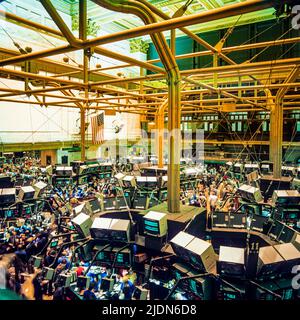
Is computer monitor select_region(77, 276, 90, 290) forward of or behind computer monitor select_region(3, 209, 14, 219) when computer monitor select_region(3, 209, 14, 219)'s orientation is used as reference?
forward

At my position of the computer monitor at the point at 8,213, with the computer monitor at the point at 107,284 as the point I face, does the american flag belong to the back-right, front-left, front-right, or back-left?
back-left

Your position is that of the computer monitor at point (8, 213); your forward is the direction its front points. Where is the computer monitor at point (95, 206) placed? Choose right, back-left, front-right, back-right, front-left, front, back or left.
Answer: front-left

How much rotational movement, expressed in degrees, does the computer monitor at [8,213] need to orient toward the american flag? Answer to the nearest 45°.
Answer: approximately 135° to its left

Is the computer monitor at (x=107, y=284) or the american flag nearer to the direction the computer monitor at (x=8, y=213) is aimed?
the computer monitor

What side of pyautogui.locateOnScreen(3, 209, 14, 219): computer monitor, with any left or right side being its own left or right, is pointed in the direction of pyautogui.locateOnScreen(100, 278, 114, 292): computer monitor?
front

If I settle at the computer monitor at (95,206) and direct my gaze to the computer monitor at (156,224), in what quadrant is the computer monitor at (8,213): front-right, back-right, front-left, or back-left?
back-right

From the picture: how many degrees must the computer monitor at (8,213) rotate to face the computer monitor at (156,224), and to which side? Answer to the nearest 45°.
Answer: approximately 45° to its left

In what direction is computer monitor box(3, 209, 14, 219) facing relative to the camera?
toward the camera
